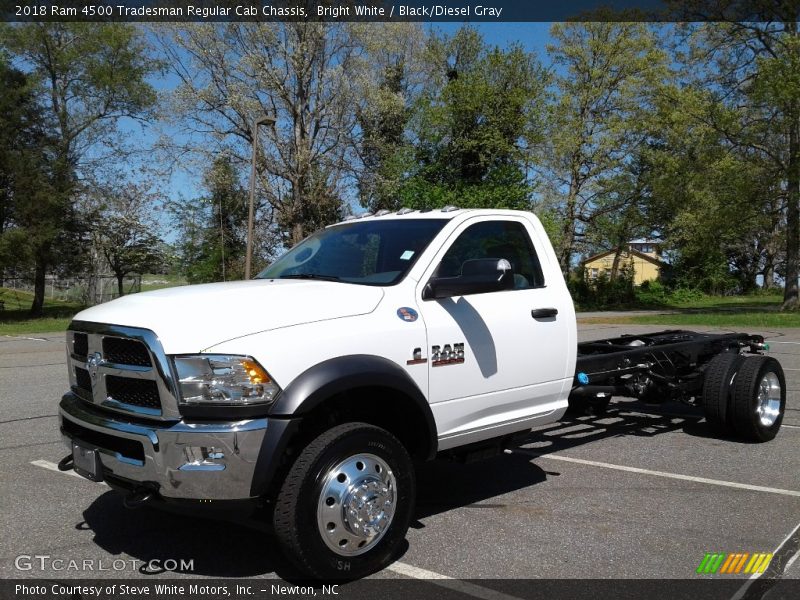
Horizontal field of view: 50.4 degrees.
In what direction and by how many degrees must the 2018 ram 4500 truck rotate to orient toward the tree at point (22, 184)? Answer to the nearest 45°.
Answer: approximately 90° to its right

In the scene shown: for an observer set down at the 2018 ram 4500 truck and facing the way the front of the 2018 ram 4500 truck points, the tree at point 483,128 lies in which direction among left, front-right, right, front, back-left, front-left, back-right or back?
back-right

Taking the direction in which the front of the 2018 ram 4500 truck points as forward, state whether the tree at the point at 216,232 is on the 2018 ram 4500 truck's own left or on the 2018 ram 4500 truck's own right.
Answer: on the 2018 ram 4500 truck's own right

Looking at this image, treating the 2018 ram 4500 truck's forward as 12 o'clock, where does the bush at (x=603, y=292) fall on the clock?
The bush is roughly at 5 o'clock from the 2018 ram 4500 truck.

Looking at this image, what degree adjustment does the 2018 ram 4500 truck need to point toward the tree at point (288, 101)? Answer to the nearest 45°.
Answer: approximately 135° to its right

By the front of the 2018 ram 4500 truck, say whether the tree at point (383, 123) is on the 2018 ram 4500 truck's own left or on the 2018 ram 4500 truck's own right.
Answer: on the 2018 ram 4500 truck's own right

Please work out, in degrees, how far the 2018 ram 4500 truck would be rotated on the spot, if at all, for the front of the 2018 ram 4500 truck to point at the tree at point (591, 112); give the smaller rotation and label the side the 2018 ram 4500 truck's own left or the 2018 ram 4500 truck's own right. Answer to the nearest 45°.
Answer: approximately 135° to the 2018 ram 4500 truck's own right

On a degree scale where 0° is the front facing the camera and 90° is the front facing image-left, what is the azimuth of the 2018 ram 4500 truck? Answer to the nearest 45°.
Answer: approximately 45°

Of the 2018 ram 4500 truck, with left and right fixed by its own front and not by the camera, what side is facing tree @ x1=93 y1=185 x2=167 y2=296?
right
